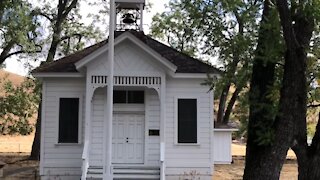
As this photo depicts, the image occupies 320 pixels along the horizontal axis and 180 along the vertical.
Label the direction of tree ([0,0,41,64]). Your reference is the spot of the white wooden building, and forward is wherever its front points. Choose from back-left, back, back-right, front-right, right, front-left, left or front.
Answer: back-right

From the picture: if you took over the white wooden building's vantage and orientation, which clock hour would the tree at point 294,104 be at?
The tree is roughly at 11 o'clock from the white wooden building.

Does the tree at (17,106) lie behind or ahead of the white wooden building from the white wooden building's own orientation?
behind

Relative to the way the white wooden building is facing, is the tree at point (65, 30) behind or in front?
behind

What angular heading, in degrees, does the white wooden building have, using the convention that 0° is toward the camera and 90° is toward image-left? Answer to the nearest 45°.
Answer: approximately 0°
